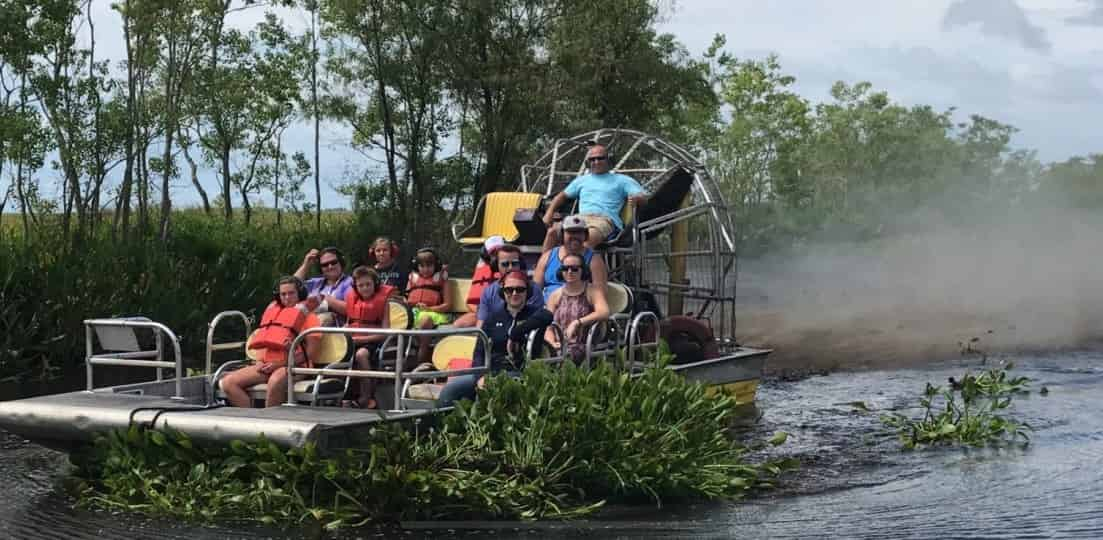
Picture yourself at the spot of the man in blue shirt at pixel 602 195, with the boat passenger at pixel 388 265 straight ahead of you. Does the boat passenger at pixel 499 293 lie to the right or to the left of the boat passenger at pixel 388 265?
left

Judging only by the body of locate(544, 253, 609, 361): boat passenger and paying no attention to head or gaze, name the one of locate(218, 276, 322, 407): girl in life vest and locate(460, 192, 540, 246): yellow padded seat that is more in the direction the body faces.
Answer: the girl in life vest

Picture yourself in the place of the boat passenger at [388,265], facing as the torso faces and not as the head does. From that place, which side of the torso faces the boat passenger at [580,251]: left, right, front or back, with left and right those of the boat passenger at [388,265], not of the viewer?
left

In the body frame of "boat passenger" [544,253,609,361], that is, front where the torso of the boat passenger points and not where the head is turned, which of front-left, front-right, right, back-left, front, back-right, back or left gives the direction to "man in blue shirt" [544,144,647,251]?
back-right

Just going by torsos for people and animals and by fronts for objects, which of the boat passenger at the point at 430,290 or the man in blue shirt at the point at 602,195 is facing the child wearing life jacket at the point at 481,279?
the man in blue shirt

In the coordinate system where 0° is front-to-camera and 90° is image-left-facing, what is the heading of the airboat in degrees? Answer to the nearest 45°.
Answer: approximately 45°

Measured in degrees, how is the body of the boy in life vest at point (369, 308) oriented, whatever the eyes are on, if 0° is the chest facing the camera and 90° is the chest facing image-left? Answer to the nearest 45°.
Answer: approximately 45°

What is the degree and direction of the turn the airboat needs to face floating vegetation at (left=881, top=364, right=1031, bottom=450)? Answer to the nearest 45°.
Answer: approximately 135° to its left
